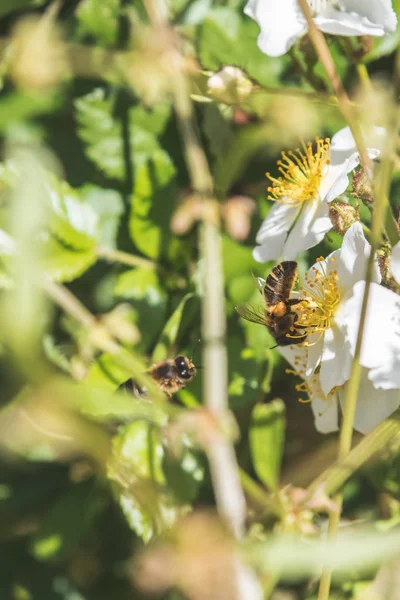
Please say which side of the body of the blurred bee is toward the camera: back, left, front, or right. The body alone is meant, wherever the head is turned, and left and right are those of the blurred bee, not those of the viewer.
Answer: right
